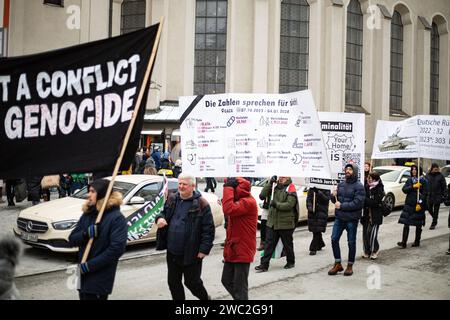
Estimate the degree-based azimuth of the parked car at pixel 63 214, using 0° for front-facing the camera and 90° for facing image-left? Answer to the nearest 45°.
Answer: approximately 45°

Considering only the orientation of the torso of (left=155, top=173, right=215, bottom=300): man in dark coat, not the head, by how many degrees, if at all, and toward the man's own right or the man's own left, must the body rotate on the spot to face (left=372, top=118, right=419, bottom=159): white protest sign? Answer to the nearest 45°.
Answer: approximately 180°

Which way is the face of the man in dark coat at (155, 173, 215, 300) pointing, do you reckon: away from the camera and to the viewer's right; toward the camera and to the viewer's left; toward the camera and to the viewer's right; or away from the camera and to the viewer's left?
toward the camera and to the viewer's left

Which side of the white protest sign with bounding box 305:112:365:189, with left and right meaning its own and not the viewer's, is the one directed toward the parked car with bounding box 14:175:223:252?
right

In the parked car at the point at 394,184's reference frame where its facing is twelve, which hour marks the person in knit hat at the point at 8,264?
The person in knit hat is roughly at 11 o'clock from the parked car.
